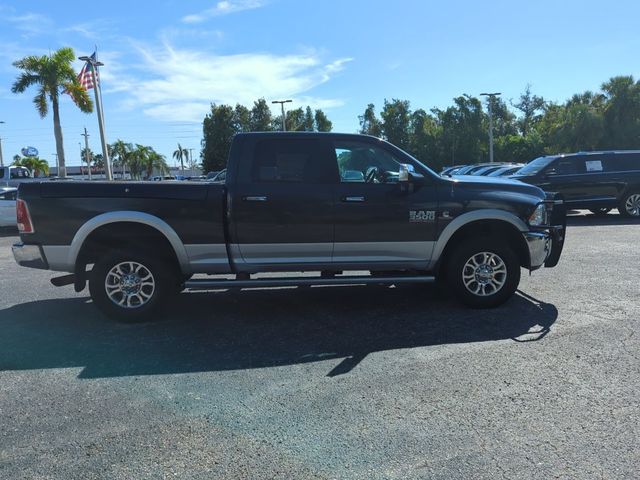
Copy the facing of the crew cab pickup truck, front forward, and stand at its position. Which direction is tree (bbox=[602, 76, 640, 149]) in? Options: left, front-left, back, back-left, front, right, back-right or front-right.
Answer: front-left

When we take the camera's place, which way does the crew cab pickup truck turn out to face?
facing to the right of the viewer

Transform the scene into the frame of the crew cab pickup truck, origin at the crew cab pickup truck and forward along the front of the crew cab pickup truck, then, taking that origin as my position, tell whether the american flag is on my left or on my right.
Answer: on my left

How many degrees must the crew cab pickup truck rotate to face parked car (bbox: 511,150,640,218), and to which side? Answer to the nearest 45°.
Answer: approximately 45° to its left

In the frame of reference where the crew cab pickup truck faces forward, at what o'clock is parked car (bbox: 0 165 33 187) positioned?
The parked car is roughly at 8 o'clock from the crew cab pickup truck.

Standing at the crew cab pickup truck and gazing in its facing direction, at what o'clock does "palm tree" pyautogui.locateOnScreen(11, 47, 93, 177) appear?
The palm tree is roughly at 8 o'clock from the crew cab pickup truck.

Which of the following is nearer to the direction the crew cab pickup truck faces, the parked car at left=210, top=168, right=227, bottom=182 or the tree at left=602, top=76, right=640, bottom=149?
the tree

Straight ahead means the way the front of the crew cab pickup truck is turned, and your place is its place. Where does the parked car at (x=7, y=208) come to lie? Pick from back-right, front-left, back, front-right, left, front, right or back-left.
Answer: back-left
